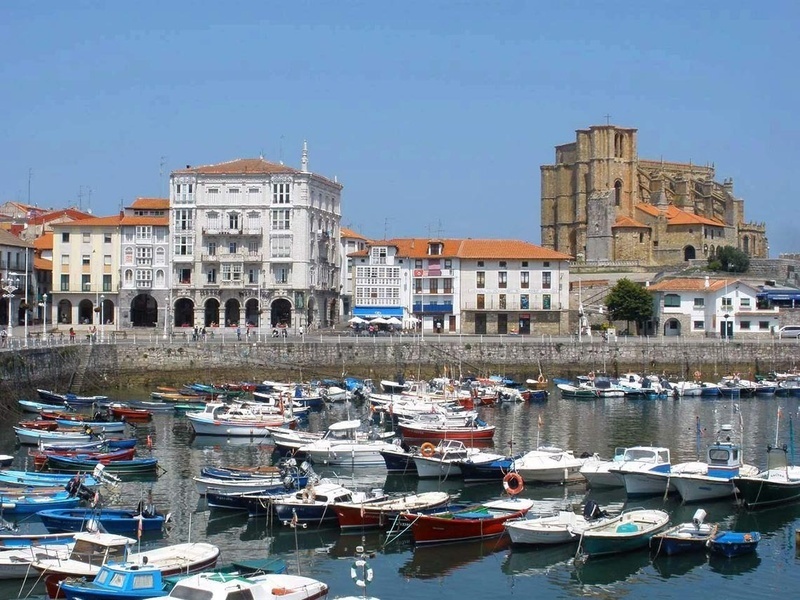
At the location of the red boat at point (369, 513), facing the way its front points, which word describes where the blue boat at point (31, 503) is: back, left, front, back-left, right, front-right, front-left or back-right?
front-right

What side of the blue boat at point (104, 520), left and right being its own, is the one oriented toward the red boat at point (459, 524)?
back

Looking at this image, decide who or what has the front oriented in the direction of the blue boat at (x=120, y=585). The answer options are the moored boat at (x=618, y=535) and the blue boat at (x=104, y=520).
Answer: the moored boat

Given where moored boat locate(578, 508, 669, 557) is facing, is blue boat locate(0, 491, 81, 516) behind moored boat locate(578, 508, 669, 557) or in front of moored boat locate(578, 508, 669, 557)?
in front

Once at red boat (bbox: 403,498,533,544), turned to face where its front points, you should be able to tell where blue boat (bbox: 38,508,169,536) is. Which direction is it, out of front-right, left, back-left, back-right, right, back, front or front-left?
front-right

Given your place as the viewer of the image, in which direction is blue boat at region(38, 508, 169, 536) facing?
facing to the left of the viewer

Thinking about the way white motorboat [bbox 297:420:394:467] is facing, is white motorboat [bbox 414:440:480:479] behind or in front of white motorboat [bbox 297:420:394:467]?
behind

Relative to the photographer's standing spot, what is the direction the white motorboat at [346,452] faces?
facing to the left of the viewer
